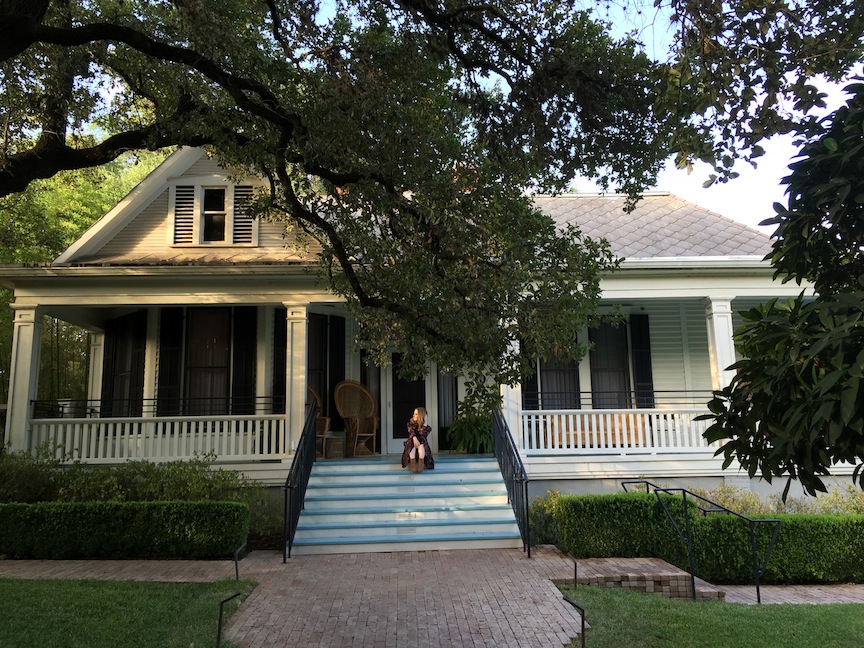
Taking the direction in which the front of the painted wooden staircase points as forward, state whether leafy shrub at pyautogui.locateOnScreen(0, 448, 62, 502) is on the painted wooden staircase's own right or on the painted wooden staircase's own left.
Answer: on the painted wooden staircase's own right

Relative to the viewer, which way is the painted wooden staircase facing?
toward the camera

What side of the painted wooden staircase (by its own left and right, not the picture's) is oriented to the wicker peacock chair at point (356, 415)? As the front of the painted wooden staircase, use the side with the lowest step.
back

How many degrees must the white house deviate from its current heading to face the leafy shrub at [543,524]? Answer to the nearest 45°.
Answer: approximately 45° to its left

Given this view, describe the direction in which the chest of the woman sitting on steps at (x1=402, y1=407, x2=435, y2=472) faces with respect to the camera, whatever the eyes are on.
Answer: toward the camera

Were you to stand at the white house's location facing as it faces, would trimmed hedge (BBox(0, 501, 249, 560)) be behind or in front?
in front

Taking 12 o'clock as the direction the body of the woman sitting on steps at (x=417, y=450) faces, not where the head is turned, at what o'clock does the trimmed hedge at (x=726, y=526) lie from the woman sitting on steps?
The trimmed hedge is roughly at 10 o'clock from the woman sitting on steps.

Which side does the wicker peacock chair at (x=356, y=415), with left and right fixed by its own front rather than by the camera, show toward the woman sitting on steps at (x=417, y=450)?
front

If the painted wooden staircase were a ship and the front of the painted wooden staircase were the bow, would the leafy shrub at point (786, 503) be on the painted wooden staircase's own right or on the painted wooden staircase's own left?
on the painted wooden staircase's own left

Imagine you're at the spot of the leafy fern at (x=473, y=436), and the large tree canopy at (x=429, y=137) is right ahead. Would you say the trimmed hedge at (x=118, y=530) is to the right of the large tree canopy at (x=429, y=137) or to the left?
right

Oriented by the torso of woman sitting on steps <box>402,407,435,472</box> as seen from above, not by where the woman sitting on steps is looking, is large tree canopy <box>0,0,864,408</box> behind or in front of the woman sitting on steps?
in front
